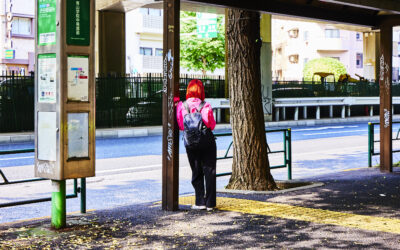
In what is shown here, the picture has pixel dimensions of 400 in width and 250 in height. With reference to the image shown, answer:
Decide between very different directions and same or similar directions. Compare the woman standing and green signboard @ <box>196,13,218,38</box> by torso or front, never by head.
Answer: very different directions

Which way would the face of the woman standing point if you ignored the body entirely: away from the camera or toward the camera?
away from the camera

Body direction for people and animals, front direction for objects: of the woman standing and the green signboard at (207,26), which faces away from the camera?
the woman standing

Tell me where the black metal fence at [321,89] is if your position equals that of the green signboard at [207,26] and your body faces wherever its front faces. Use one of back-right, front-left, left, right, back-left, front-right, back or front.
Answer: left

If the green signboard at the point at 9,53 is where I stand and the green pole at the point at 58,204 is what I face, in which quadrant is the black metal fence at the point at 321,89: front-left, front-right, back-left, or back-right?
front-left

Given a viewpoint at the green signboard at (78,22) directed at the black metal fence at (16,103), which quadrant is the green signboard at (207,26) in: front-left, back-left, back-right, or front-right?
front-right

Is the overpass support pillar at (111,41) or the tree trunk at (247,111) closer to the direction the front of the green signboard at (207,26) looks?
the tree trunk

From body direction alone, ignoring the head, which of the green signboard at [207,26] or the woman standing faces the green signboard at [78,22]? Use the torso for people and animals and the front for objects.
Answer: the green signboard at [207,26]

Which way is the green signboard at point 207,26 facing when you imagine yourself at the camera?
facing the viewer

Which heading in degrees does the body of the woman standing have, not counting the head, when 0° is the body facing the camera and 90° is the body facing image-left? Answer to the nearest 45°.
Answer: approximately 180°

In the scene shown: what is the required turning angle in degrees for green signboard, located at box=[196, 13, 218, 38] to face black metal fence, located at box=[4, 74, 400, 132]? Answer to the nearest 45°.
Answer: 0° — it already faces it

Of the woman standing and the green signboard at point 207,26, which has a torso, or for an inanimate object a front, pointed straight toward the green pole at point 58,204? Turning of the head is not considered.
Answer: the green signboard

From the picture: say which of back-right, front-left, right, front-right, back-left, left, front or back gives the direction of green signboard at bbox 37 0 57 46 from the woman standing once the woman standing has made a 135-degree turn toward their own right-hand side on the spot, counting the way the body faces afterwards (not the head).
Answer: right

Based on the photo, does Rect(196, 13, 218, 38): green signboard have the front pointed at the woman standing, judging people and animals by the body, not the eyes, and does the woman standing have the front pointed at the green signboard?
yes

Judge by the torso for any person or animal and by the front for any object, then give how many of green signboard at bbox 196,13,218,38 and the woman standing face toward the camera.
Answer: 1

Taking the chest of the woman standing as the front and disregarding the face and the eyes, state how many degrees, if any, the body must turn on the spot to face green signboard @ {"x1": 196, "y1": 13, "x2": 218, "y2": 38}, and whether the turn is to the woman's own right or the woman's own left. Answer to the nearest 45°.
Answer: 0° — they already face it

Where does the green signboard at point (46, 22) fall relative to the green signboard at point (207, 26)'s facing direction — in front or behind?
in front

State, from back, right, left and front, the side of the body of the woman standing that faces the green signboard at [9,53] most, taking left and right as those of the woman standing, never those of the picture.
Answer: front

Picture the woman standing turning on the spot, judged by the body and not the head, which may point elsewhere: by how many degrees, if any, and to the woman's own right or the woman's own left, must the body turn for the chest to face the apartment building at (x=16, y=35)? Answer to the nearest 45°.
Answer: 0° — they already face it
